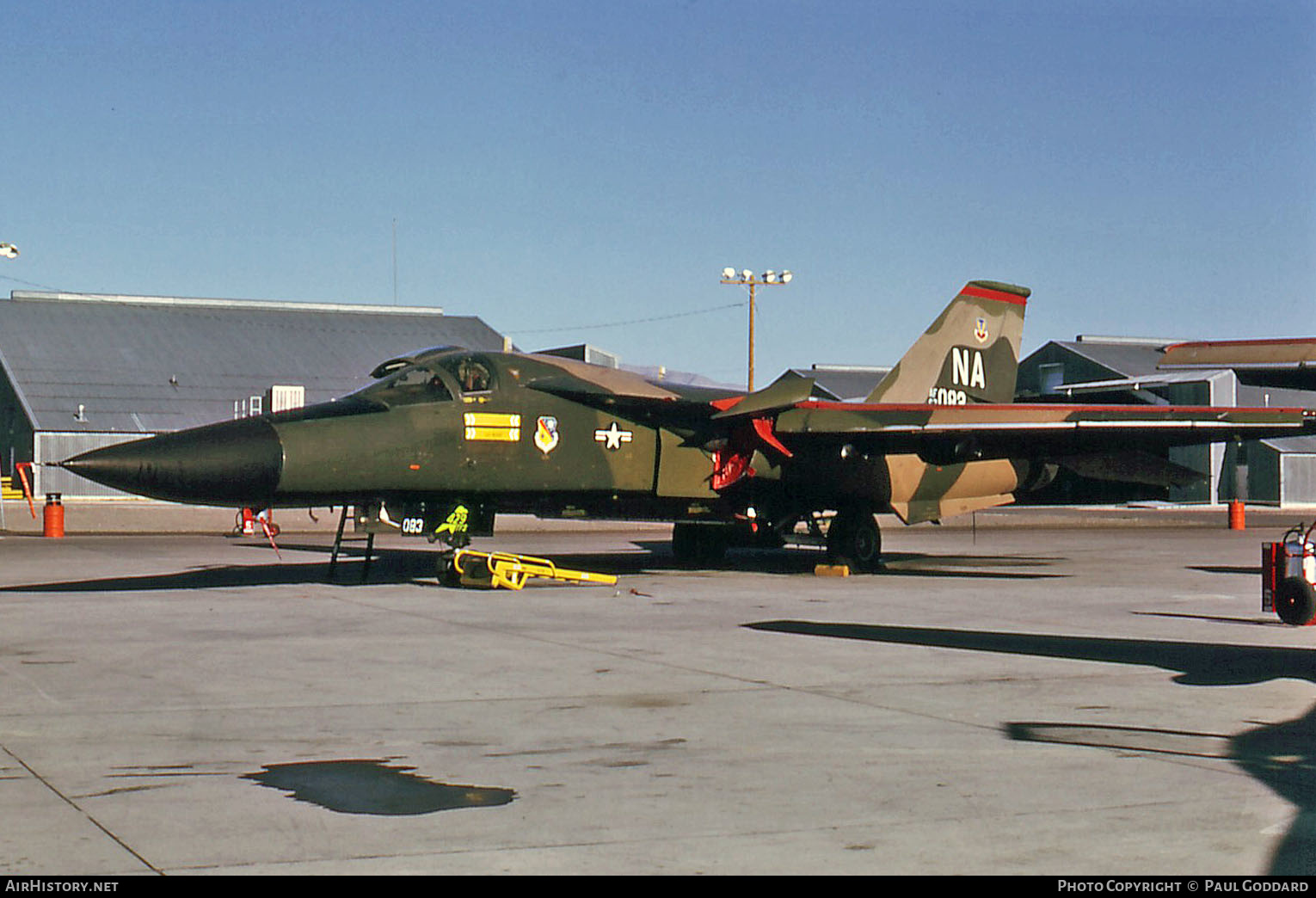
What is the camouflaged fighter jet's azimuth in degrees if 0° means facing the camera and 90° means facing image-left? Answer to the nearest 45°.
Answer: approximately 45°

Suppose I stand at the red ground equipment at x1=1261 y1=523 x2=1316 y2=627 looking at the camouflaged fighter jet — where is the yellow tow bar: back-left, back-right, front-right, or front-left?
front-left

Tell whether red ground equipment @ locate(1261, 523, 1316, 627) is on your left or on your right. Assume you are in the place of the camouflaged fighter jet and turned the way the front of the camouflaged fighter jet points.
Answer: on your left

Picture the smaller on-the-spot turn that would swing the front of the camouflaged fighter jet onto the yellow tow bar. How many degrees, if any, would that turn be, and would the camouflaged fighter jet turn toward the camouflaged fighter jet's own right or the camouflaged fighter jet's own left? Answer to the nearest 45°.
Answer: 0° — it already faces it

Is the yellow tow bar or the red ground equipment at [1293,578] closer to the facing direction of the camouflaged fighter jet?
the yellow tow bar

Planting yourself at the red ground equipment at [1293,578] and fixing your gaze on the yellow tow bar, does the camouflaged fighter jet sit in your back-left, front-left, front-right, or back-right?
front-right
